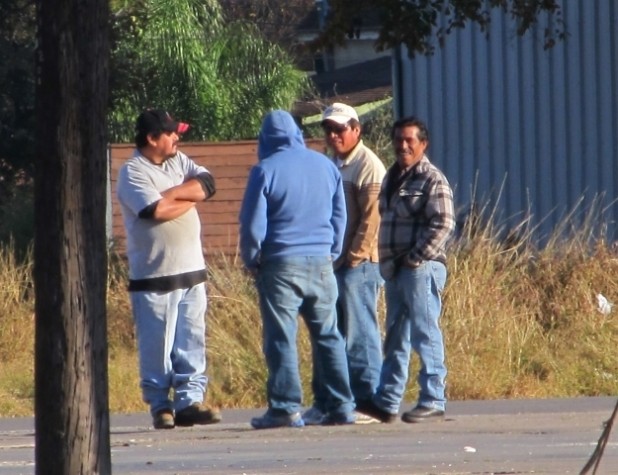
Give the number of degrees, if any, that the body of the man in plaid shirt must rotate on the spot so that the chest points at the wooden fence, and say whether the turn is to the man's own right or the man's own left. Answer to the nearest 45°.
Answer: approximately 135° to the man's own right

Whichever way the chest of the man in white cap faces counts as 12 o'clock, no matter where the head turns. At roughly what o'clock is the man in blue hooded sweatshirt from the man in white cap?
The man in blue hooded sweatshirt is roughly at 12 o'clock from the man in white cap.

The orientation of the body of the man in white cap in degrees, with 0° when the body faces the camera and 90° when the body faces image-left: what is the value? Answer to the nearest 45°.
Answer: approximately 45°

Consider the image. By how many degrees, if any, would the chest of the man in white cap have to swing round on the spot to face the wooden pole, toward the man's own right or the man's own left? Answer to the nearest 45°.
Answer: approximately 45° to the man's own left

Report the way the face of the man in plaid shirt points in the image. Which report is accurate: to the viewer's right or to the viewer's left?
to the viewer's left

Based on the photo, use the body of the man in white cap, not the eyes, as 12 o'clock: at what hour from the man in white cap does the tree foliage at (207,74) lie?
The tree foliage is roughly at 4 o'clock from the man in white cap.

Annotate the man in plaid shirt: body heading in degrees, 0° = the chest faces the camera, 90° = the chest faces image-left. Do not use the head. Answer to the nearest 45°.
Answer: approximately 45°

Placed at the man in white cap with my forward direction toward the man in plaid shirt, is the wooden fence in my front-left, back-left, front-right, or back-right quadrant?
back-left
